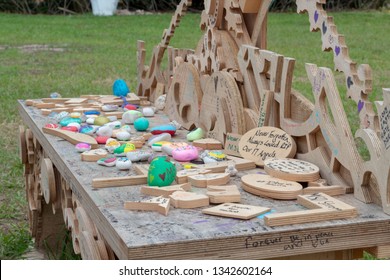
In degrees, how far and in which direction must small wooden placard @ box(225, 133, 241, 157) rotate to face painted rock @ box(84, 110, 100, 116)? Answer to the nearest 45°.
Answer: approximately 135° to its right

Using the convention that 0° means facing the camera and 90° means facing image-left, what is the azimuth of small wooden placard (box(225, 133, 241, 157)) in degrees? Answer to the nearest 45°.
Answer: approximately 0°

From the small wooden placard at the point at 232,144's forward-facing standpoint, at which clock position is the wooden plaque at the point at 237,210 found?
The wooden plaque is roughly at 12 o'clock from the small wooden placard.

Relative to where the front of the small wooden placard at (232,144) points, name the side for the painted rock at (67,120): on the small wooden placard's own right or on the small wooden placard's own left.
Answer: on the small wooden placard's own right

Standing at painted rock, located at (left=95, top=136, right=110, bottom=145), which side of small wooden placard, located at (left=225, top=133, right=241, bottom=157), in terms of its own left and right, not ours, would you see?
right

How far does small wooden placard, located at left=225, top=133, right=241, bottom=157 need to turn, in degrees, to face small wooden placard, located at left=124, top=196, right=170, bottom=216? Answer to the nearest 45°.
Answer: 0° — it already faces it

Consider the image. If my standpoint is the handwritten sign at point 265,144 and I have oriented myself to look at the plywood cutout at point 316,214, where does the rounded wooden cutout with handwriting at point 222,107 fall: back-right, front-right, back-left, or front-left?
back-right

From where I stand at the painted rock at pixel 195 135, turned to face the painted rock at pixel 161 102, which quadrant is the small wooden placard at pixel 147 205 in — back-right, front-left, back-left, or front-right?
back-left

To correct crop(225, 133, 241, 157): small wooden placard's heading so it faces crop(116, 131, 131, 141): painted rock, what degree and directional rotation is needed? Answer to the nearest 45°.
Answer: approximately 135° to its right
